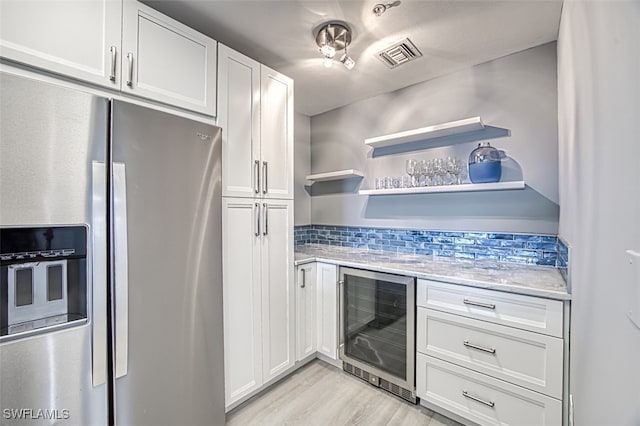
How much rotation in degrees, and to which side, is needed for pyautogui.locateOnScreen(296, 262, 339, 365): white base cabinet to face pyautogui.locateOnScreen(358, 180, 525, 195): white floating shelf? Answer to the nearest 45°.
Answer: approximately 90° to its left

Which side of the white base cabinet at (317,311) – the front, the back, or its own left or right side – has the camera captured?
front

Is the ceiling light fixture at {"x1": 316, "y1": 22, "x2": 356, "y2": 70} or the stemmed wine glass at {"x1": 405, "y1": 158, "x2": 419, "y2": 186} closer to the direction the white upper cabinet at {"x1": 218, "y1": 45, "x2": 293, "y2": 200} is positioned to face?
the ceiling light fixture

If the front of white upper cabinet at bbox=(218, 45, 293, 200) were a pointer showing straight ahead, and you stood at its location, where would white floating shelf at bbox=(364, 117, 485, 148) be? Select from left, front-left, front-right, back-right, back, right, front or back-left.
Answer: front-left

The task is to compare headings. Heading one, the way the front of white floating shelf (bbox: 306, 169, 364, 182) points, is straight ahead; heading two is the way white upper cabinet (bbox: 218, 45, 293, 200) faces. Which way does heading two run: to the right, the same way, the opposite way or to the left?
to the left

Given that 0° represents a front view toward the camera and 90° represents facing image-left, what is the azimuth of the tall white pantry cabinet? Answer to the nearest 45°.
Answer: approximately 315°

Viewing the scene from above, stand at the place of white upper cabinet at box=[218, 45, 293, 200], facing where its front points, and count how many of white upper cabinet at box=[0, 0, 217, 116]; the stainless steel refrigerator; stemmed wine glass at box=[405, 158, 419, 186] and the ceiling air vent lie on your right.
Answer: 2

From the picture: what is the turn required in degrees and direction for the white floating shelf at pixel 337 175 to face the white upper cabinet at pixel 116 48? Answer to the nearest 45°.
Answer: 0° — it already faces it

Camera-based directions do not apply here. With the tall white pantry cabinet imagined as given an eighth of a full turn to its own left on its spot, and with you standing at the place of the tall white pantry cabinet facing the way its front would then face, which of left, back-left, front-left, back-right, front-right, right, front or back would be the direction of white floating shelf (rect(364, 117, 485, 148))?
front

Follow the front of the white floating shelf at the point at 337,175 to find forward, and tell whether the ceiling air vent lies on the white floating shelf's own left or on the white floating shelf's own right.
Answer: on the white floating shelf's own left

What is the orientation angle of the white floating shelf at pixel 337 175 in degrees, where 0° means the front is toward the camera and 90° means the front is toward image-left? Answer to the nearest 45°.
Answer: approximately 45°

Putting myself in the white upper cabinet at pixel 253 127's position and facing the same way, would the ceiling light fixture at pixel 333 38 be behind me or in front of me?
in front

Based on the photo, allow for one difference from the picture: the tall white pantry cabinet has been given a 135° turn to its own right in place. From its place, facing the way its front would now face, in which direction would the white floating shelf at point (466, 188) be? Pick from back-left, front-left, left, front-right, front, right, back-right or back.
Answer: back

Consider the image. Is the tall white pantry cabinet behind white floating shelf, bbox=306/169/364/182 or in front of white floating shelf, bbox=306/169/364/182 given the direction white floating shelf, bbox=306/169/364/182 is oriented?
in front

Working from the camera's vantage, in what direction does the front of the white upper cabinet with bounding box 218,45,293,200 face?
facing the viewer and to the right of the viewer
